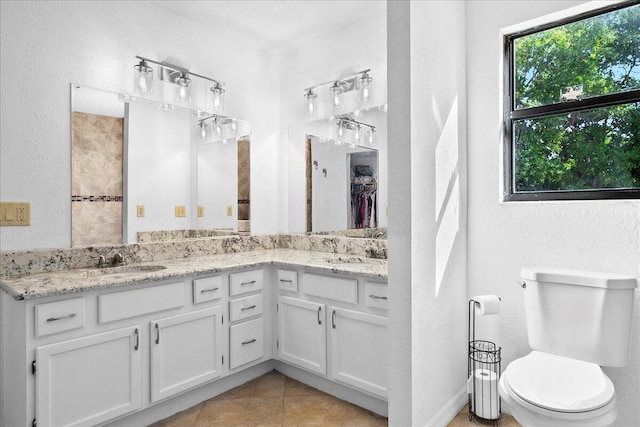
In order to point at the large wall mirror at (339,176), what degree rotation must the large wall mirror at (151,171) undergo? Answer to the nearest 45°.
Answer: approximately 45° to its left

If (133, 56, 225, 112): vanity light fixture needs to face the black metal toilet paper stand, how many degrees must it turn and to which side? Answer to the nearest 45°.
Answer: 0° — it already faces it

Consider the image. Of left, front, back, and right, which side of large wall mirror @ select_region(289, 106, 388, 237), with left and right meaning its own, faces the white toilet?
left
